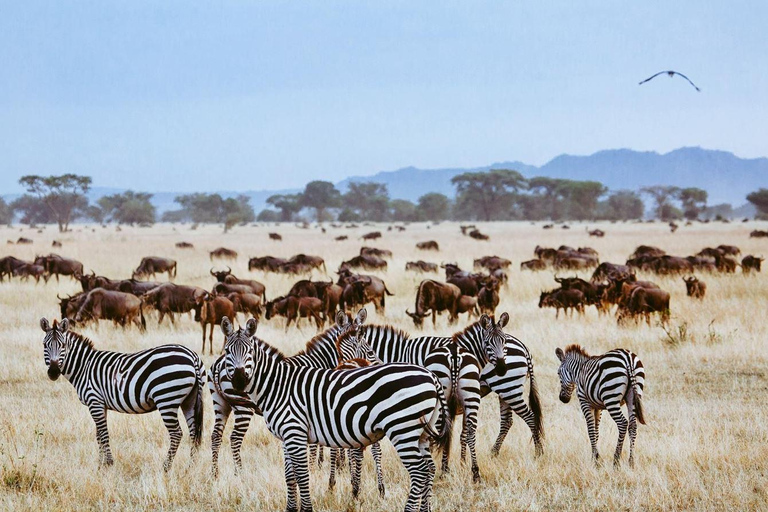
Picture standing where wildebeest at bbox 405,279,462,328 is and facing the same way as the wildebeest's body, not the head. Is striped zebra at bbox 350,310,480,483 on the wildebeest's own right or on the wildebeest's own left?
on the wildebeest's own left

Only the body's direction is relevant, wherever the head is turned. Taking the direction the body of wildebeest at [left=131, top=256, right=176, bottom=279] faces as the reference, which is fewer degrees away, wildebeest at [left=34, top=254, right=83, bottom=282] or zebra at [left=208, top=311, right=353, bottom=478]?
the wildebeest

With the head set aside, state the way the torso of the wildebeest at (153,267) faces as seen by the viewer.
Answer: to the viewer's left

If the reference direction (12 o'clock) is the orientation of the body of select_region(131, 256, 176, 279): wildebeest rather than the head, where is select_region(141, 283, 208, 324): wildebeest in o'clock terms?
select_region(141, 283, 208, 324): wildebeest is roughly at 9 o'clock from select_region(131, 256, 176, 279): wildebeest.

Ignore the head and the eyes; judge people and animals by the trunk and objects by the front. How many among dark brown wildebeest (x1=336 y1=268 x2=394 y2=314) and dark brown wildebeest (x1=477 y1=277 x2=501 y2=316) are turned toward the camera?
1

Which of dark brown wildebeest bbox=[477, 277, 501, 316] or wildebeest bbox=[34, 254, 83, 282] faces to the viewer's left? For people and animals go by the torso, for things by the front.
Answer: the wildebeest

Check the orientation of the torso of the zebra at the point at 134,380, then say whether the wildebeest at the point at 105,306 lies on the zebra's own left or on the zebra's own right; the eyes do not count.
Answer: on the zebra's own right

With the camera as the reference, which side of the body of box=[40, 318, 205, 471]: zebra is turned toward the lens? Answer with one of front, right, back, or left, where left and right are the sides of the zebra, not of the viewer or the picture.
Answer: left

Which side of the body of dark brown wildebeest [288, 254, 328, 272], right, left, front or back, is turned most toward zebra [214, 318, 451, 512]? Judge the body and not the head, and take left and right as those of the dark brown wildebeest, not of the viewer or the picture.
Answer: left

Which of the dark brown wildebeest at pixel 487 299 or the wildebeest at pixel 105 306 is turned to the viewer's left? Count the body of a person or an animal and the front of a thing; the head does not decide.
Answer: the wildebeest

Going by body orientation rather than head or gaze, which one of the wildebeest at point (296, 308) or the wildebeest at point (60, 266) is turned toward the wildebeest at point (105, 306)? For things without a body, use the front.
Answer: the wildebeest at point (296, 308)

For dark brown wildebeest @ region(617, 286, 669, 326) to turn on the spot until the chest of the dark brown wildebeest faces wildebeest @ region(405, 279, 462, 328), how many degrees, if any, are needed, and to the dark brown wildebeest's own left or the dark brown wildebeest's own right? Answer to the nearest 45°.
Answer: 0° — it already faces it
